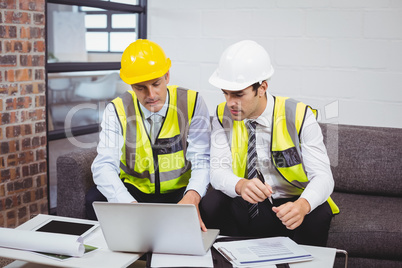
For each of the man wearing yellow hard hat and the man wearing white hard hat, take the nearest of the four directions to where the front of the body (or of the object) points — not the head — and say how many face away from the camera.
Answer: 0

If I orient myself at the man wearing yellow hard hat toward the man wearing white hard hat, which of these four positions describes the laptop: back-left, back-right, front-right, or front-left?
front-right

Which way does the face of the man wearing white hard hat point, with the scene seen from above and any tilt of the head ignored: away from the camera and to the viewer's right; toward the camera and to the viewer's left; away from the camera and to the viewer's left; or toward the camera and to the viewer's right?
toward the camera and to the viewer's left

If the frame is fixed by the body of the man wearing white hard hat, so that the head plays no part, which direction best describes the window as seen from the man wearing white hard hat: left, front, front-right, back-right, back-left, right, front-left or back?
right

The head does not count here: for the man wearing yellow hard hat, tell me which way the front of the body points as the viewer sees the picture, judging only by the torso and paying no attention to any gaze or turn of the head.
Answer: toward the camera

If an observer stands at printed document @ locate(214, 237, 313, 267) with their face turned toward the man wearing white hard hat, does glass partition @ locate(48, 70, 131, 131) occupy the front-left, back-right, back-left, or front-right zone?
front-left

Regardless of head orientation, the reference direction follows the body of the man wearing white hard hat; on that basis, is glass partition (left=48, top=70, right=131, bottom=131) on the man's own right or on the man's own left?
on the man's own right

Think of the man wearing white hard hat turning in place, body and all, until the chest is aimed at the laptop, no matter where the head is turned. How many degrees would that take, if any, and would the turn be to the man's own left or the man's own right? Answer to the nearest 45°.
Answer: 0° — they already face it

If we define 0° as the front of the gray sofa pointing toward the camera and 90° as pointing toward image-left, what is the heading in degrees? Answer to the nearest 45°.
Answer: approximately 0°

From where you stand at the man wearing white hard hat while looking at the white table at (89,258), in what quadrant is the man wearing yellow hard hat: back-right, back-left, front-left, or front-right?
front-right

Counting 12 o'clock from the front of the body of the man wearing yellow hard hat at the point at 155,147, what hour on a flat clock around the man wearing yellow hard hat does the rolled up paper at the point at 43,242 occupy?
The rolled up paper is roughly at 1 o'clock from the man wearing yellow hard hat.

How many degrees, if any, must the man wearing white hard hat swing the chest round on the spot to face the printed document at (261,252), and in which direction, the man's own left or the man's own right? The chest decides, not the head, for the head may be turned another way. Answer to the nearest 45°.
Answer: approximately 45° to the man's own left

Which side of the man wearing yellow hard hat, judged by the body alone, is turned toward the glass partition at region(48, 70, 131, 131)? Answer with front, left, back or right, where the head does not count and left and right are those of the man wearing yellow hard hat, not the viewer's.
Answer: back

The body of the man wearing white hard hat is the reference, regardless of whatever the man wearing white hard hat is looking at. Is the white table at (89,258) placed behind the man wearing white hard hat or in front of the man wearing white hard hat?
in front

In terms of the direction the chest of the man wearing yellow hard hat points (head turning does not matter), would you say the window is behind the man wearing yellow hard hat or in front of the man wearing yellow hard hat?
behind

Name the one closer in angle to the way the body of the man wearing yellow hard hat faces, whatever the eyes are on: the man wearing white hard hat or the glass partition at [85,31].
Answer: the man wearing white hard hat

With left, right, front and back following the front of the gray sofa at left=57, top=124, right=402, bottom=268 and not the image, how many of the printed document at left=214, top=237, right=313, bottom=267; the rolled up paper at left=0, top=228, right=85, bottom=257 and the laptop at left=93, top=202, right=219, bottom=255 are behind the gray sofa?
0

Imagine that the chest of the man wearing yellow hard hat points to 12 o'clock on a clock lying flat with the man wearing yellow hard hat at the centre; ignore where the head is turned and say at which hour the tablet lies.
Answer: The tablet is roughly at 1 o'clock from the man wearing yellow hard hat.

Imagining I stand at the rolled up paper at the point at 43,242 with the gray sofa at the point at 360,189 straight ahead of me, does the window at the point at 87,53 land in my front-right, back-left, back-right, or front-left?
front-left
